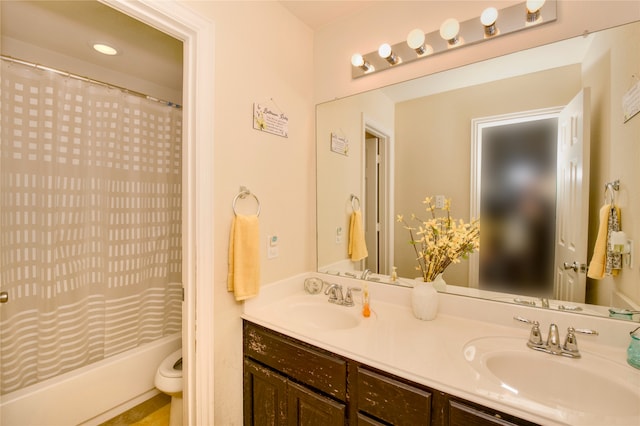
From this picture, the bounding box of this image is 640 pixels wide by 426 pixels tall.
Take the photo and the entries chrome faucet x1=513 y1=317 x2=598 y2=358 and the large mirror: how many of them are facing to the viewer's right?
0

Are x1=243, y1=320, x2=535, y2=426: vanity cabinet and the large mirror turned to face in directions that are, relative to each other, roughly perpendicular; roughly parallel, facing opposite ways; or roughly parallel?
roughly parallel

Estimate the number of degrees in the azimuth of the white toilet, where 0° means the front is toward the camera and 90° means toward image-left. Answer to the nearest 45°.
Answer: approximately 45°

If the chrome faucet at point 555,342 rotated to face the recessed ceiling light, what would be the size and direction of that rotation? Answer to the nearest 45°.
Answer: approximately 45° to its right

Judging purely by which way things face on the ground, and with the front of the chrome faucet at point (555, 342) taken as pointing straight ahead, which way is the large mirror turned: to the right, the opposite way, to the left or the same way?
the same way

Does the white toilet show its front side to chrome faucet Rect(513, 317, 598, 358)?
no

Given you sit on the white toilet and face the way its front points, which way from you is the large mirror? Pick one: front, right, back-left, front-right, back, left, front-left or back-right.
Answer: left

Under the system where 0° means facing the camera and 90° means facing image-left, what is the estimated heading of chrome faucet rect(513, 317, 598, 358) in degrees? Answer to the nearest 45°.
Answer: approximately 45°

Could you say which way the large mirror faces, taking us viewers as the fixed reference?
facing the viewer and to the left of the viewer

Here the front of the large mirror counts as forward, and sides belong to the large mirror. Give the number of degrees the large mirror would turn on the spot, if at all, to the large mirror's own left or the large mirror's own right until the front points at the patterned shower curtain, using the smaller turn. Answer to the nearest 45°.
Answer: approximately 45° to the large mirror's own right

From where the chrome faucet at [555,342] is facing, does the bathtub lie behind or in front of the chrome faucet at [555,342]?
in front

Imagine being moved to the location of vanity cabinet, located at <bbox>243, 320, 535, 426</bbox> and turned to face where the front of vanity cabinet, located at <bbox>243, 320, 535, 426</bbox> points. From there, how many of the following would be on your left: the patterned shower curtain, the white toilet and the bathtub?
0

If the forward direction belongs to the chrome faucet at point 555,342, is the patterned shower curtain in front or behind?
in front
